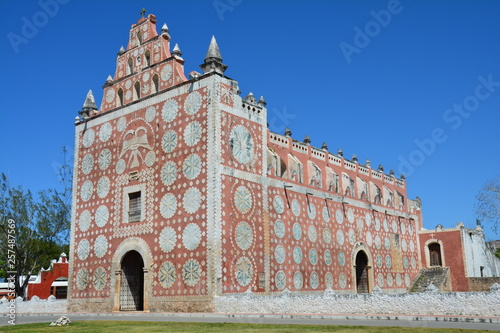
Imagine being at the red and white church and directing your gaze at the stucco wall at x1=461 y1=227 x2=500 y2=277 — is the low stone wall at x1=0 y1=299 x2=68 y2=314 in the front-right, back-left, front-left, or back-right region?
back-left

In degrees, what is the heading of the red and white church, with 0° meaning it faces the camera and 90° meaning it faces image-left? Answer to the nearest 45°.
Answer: approximately 45°

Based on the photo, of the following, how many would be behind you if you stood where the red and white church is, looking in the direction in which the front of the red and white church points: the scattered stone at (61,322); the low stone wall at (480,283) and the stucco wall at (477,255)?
2

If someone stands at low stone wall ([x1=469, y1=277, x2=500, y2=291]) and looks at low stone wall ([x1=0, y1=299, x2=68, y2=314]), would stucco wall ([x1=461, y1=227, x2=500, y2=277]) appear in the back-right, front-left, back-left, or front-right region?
back-right

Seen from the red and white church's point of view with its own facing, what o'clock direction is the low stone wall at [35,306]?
The low stone wall is roughly at 2 o'clock from the red and white church.

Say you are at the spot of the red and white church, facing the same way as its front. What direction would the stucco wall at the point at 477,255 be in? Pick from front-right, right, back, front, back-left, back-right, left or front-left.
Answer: back

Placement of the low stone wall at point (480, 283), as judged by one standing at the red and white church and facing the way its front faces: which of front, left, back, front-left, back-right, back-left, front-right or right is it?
back

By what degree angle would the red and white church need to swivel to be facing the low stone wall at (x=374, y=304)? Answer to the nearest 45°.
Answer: approximately 90° to its left

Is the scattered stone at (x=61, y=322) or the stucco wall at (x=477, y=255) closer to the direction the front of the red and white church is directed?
the scattered stone

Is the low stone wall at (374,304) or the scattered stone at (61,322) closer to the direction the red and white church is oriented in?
the scattered stone
